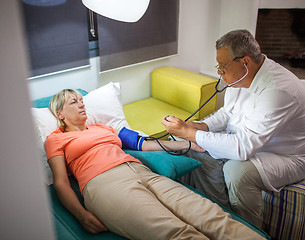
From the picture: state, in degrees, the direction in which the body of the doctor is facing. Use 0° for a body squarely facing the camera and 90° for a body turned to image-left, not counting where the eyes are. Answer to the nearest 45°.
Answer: approximately 90°

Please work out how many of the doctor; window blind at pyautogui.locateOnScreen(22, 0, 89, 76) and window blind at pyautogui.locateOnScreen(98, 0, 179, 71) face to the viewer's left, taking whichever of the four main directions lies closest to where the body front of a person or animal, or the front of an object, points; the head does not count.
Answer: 1

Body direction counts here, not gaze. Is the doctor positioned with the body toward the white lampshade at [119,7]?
yes

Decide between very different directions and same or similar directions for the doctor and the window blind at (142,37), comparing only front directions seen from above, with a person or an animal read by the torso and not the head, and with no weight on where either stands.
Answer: very different directions

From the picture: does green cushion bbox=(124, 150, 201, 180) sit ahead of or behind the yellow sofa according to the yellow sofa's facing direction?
ahead

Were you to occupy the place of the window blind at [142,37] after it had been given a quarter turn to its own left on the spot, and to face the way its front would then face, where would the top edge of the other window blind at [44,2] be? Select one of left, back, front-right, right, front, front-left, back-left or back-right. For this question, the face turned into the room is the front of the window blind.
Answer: back

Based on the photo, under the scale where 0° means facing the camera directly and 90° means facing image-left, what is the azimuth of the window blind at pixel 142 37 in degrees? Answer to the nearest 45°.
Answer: approximately 315°
